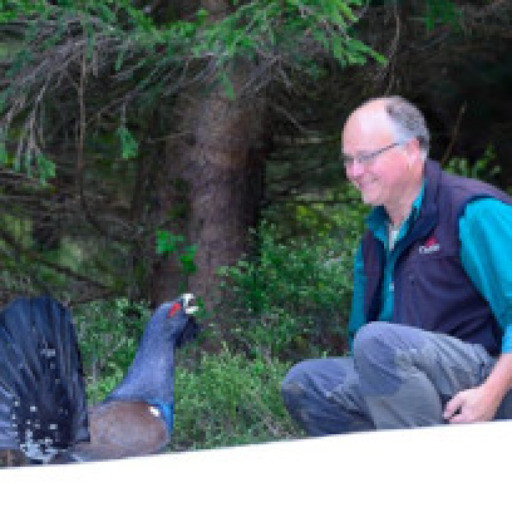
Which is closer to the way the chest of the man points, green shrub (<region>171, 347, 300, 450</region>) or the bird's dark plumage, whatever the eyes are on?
the bird's dark plumage

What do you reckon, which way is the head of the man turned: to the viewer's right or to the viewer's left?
to the viewer's left

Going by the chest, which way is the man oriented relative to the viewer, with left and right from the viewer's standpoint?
facing the viewer and to the left of the viewer

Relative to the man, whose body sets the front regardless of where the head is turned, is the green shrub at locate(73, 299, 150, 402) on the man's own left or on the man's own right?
on the man's own right

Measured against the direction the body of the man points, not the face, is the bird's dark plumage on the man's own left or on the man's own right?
on the man's own right

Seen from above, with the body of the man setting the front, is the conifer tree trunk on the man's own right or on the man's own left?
on the man's own right
